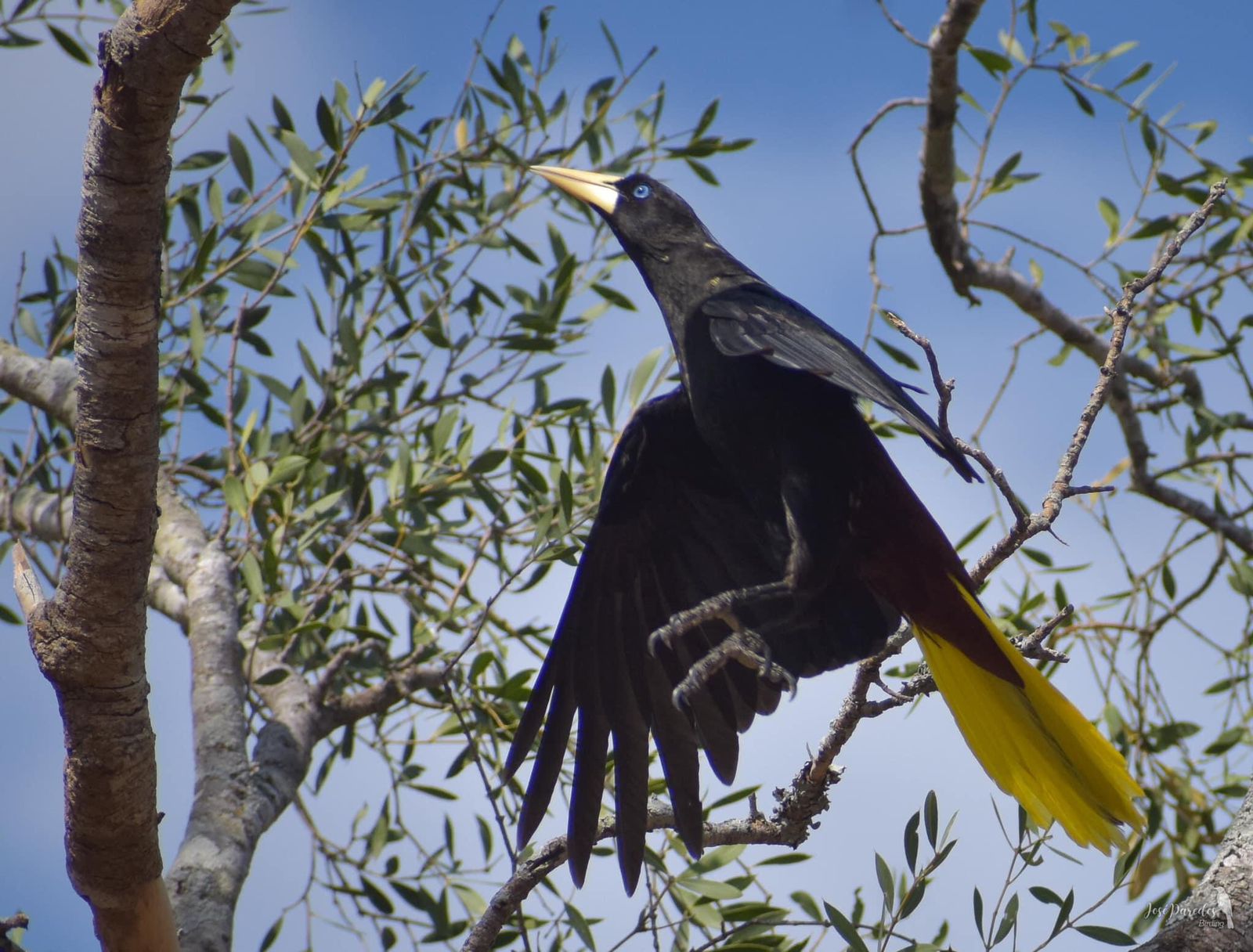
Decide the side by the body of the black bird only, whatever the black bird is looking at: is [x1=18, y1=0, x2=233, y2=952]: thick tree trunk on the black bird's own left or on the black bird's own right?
on the black bird's own left

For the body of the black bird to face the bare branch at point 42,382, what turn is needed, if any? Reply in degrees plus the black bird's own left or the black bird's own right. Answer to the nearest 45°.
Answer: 0° — it already faces it

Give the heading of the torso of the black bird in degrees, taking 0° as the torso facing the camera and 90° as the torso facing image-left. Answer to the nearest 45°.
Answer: approximately 90°
